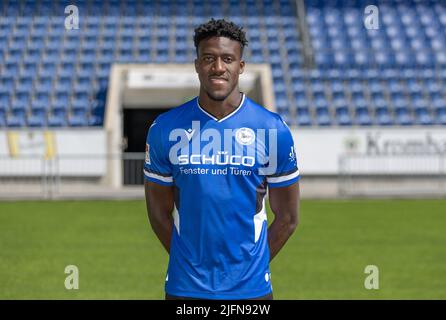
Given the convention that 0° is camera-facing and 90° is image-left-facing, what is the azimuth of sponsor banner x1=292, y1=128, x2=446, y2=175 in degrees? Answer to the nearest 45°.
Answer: approximately 0°

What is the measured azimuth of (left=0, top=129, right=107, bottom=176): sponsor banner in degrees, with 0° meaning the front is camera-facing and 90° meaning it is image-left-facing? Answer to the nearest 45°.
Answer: approximately 0°

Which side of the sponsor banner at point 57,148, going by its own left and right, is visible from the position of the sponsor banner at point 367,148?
left

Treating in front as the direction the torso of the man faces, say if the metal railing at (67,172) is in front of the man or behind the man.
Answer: behind

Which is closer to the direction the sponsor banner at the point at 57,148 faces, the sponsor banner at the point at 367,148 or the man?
the man

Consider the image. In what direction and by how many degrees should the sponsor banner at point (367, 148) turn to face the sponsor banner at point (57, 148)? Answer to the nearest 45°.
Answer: approximately 90° to its right

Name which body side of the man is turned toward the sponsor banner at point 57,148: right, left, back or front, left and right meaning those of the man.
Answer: back
